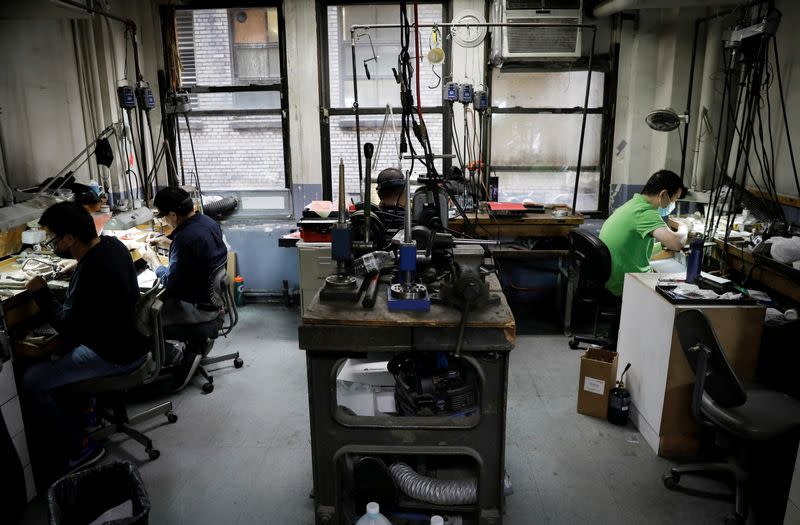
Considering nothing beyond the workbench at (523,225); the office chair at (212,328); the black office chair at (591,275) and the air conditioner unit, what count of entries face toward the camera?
2

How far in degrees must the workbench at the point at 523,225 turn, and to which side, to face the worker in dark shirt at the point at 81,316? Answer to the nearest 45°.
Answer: approximately 45° to its right

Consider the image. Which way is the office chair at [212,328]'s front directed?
to the viewer's left

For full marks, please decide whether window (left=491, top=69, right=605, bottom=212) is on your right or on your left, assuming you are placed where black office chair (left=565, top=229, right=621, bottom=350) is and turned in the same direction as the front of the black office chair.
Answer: on your left

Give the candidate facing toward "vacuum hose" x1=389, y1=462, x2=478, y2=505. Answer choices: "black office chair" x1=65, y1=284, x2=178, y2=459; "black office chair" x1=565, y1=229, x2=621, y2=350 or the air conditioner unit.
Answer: the air conditioner unit

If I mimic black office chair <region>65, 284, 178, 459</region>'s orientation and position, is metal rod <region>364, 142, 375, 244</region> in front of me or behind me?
behind

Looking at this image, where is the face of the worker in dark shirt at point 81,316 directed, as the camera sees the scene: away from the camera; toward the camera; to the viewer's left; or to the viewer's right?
to the viewer's left

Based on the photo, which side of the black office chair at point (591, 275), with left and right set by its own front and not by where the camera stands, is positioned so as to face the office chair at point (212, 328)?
back

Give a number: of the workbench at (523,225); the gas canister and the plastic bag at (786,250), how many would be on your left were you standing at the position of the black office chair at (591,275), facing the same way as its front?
1

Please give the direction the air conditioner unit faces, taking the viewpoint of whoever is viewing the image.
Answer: facing the viewer

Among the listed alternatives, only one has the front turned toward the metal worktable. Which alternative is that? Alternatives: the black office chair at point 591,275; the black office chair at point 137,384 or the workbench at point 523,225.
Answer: the workbench

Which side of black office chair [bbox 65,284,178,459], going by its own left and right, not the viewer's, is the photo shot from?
left

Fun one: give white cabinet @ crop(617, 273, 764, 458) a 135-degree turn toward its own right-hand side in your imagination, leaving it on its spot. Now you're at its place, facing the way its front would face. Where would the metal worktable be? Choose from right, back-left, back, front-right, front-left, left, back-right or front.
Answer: left

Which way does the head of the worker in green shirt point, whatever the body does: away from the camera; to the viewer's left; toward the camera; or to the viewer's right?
to the viewer's right

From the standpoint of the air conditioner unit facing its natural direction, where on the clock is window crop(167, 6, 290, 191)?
The window is roughly at 3 o'clock from the air conditioner unit.

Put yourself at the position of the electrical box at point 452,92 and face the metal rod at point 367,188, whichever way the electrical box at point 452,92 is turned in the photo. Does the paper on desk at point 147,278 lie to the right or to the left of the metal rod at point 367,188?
right
